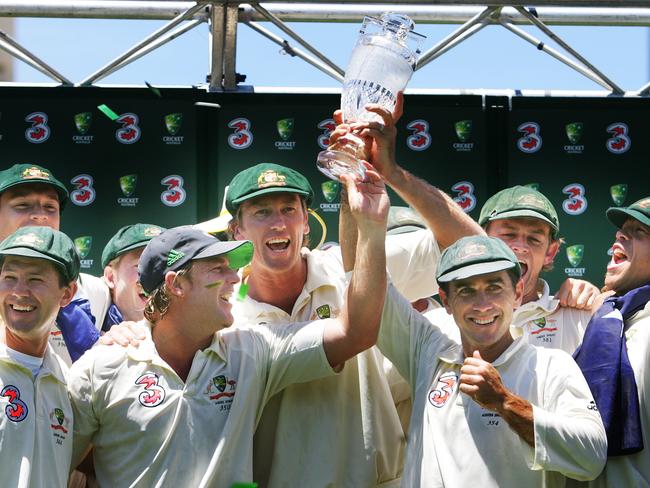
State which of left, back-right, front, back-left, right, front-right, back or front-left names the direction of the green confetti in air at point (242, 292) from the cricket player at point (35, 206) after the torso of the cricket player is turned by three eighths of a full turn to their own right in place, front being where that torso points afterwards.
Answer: back

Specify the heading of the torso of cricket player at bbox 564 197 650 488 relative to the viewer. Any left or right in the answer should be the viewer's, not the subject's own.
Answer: facing the viewer and to the left of the viewer

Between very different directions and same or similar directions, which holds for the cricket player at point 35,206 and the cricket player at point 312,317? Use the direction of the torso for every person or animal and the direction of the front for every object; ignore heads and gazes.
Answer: same or similar directions

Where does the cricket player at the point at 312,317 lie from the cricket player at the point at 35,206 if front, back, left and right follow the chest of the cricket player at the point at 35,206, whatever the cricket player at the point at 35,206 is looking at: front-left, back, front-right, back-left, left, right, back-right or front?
front-left

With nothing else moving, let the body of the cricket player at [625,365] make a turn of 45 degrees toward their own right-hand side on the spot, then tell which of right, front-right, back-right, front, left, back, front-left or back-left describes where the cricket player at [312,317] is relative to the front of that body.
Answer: front

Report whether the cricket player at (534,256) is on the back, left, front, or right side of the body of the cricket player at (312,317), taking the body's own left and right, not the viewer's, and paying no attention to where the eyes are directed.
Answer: left

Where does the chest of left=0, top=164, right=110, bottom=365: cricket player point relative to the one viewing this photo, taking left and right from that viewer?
facing the viewer

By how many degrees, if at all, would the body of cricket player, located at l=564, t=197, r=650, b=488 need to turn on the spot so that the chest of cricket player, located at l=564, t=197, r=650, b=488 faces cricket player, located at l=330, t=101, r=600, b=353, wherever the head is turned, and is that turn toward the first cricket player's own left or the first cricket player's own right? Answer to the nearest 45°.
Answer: approximately 90° to the first cricket player's own right

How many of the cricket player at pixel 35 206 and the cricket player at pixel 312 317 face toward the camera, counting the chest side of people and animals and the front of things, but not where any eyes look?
2

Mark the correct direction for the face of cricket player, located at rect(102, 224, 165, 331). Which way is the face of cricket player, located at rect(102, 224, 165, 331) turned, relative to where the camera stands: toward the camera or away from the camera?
toward the camera

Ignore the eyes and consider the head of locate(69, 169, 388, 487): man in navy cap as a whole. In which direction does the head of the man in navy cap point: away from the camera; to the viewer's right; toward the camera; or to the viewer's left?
to the viewer's right

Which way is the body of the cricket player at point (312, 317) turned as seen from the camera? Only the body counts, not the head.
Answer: toward the camera
